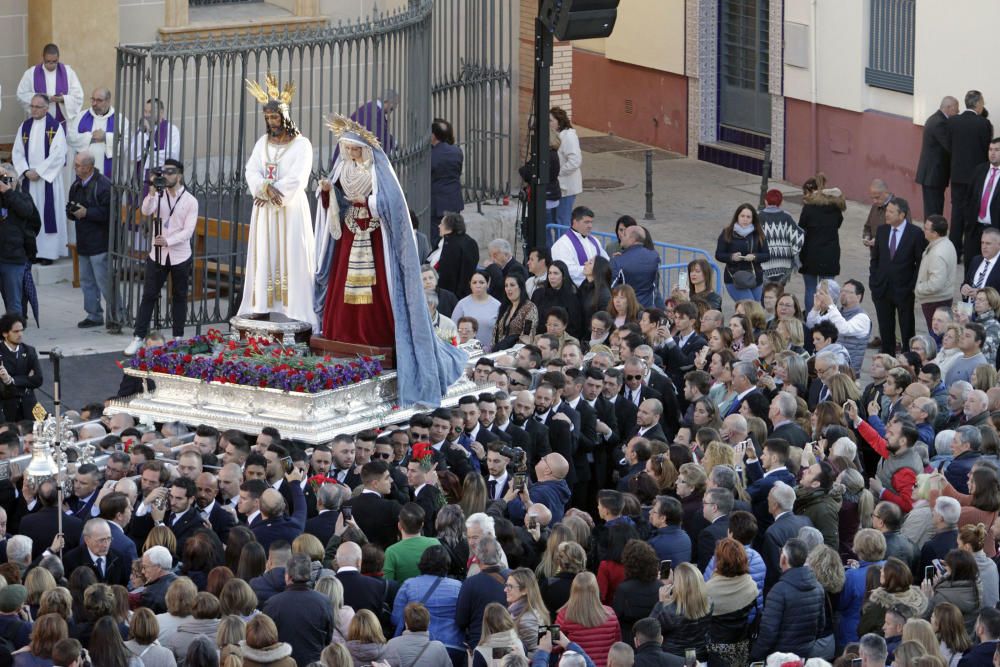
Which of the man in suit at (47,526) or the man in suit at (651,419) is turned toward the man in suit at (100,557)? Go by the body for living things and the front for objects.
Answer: the man in suit at (651,419)

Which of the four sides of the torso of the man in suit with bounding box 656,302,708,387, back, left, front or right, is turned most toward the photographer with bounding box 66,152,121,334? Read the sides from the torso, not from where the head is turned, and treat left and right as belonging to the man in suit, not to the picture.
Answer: right

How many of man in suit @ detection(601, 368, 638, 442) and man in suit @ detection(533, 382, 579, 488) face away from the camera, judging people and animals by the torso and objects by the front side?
0

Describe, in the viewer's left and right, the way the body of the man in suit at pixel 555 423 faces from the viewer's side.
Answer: facing the viewer and to the left of the viewer

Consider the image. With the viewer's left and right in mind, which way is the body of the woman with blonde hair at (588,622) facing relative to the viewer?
facing away from the viewer

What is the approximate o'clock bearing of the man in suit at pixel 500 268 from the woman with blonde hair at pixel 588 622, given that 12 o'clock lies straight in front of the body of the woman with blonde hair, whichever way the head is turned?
The man in suit is roughly at 12 o'clock from the woman with blonde hair.

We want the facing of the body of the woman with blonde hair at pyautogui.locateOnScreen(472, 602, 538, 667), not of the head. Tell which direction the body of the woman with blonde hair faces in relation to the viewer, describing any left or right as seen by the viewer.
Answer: facing away from the viewer

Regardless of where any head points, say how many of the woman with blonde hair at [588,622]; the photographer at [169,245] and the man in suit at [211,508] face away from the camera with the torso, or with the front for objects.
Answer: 1

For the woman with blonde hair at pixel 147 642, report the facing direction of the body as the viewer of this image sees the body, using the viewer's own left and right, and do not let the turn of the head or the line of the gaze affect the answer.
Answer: facing away from the viewer

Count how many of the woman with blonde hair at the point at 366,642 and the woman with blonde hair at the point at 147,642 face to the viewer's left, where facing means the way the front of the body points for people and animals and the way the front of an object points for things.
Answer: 0

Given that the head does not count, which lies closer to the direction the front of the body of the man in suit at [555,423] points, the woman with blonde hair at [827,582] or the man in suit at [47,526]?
the man in suit

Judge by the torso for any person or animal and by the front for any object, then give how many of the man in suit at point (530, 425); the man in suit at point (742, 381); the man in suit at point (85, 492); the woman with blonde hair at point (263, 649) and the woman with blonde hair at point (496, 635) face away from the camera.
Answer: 2
